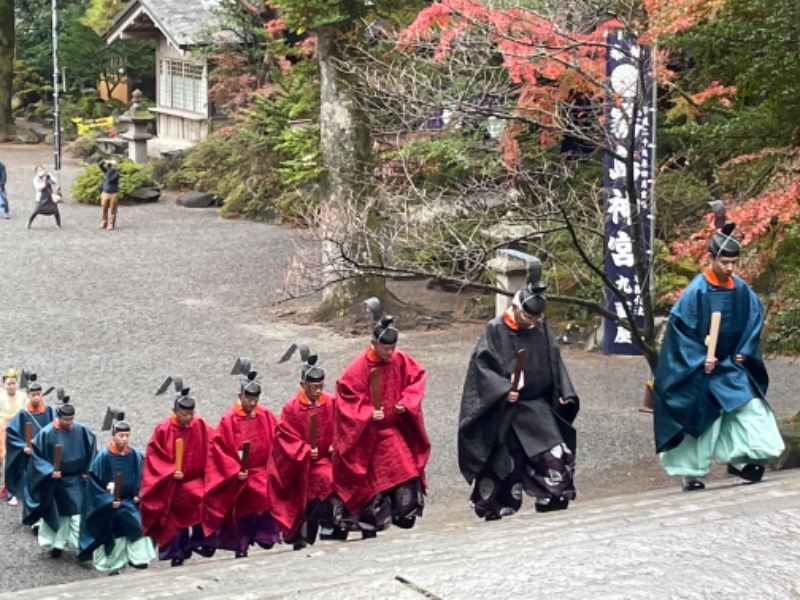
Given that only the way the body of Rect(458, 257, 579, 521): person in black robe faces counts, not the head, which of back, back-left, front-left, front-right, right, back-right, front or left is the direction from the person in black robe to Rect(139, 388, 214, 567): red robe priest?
back-right

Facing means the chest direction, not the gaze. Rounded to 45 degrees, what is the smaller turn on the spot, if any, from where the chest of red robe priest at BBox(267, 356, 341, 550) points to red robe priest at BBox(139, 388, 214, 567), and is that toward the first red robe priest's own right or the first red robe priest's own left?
approximately 135° to the first red robe priest's own right

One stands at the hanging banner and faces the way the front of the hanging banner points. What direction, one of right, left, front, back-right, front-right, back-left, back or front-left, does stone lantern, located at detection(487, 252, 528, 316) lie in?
back-right

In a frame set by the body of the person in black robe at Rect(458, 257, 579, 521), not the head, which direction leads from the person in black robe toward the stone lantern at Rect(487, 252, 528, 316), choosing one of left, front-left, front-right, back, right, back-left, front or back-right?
back-left

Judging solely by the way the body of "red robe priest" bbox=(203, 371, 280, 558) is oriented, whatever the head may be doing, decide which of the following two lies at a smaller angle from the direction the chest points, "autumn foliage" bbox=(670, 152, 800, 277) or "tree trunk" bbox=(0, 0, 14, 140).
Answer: the autumn foliage

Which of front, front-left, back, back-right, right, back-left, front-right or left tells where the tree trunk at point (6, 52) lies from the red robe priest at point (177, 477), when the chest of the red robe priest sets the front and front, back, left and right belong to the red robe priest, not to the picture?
back-left

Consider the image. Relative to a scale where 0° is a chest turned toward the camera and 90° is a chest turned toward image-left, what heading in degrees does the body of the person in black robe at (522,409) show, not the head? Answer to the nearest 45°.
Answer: approximately 315°

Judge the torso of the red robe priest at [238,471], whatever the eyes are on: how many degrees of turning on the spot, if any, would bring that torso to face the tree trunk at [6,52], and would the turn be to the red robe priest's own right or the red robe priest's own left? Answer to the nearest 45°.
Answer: approximately 135° to the red robe priest's own left

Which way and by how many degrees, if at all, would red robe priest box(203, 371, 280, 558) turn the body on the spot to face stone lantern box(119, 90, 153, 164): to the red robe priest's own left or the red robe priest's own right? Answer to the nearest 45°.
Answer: approximately 135° to the red robe priest's own left

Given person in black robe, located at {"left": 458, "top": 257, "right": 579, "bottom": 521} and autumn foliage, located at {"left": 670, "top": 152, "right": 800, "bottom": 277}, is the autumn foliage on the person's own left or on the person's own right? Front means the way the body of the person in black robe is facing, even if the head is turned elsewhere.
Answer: on the person's own left

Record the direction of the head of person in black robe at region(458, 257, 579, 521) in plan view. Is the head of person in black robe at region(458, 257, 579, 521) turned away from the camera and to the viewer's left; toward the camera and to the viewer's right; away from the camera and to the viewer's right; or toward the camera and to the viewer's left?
toward the camera and to the viewer's right
